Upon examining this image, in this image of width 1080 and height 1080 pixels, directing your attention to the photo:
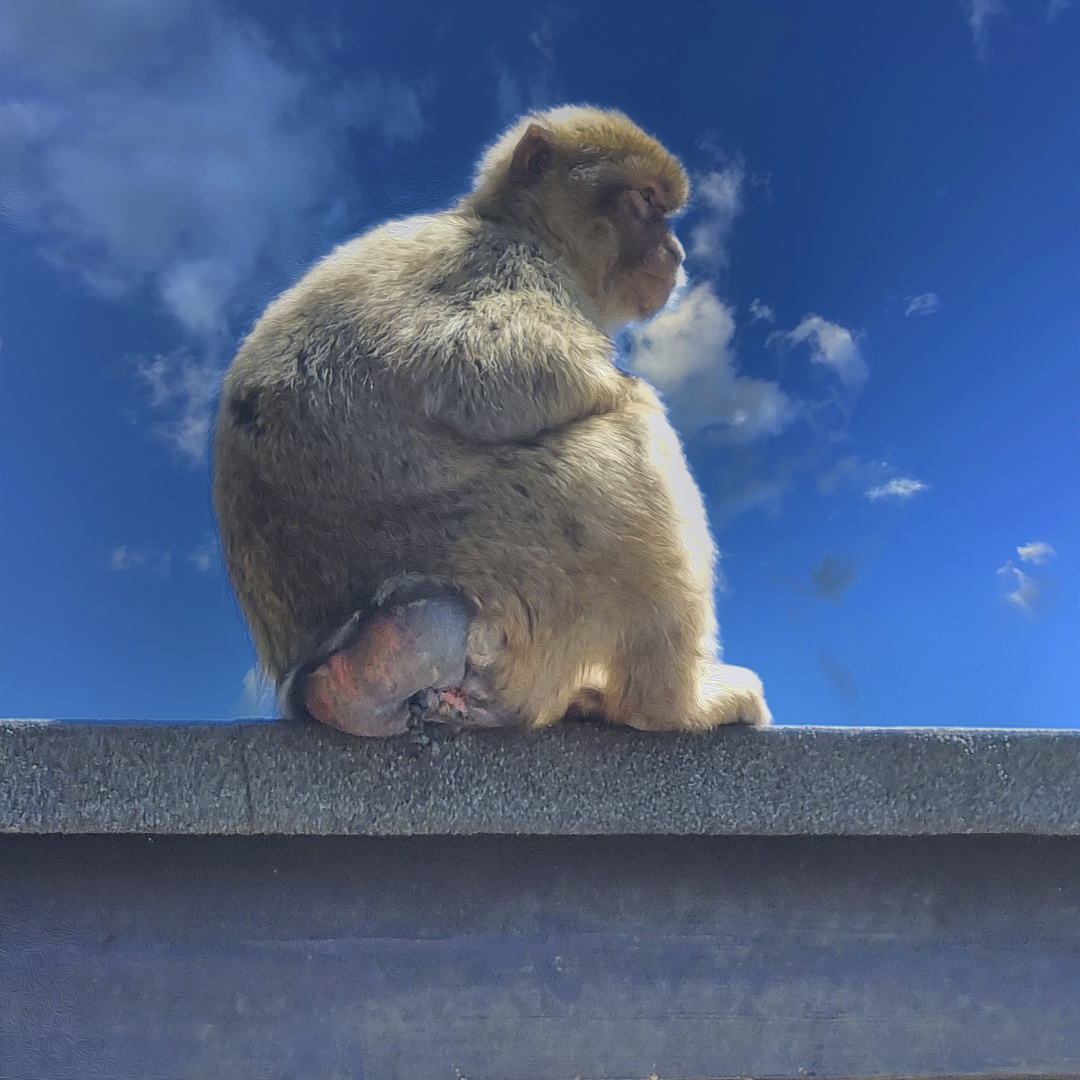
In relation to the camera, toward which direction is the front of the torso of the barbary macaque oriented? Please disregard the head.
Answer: to the viewer's right
